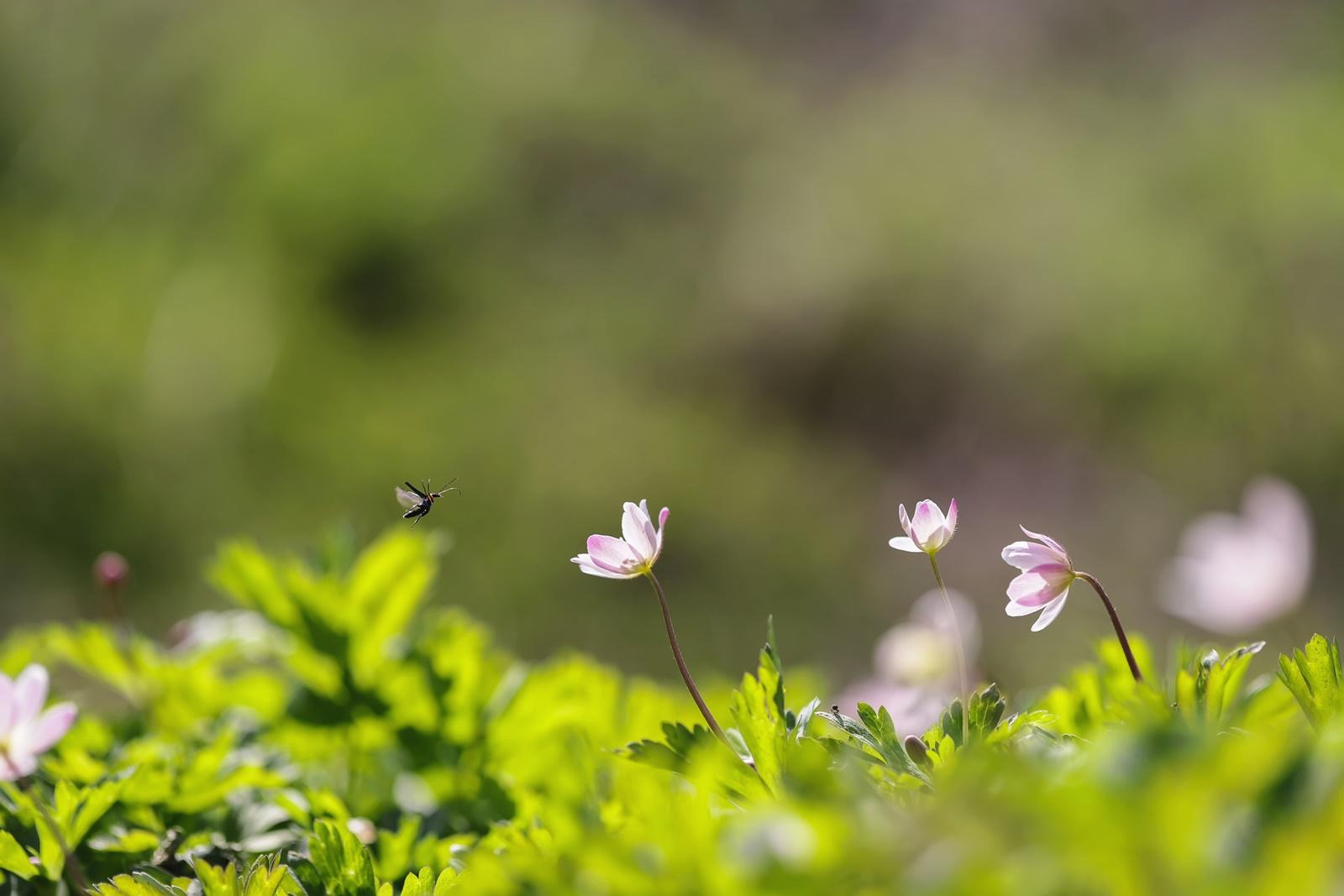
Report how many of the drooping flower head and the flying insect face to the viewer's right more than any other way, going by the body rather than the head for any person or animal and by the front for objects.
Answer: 1

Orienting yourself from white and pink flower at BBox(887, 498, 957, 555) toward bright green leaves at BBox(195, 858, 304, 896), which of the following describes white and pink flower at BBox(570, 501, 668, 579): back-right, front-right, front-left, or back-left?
front-right

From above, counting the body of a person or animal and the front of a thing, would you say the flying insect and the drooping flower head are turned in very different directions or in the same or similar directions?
very different directions

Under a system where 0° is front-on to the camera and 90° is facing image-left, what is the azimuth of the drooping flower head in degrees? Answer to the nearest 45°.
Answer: approximately 90°

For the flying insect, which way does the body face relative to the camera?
to the viewer's right
